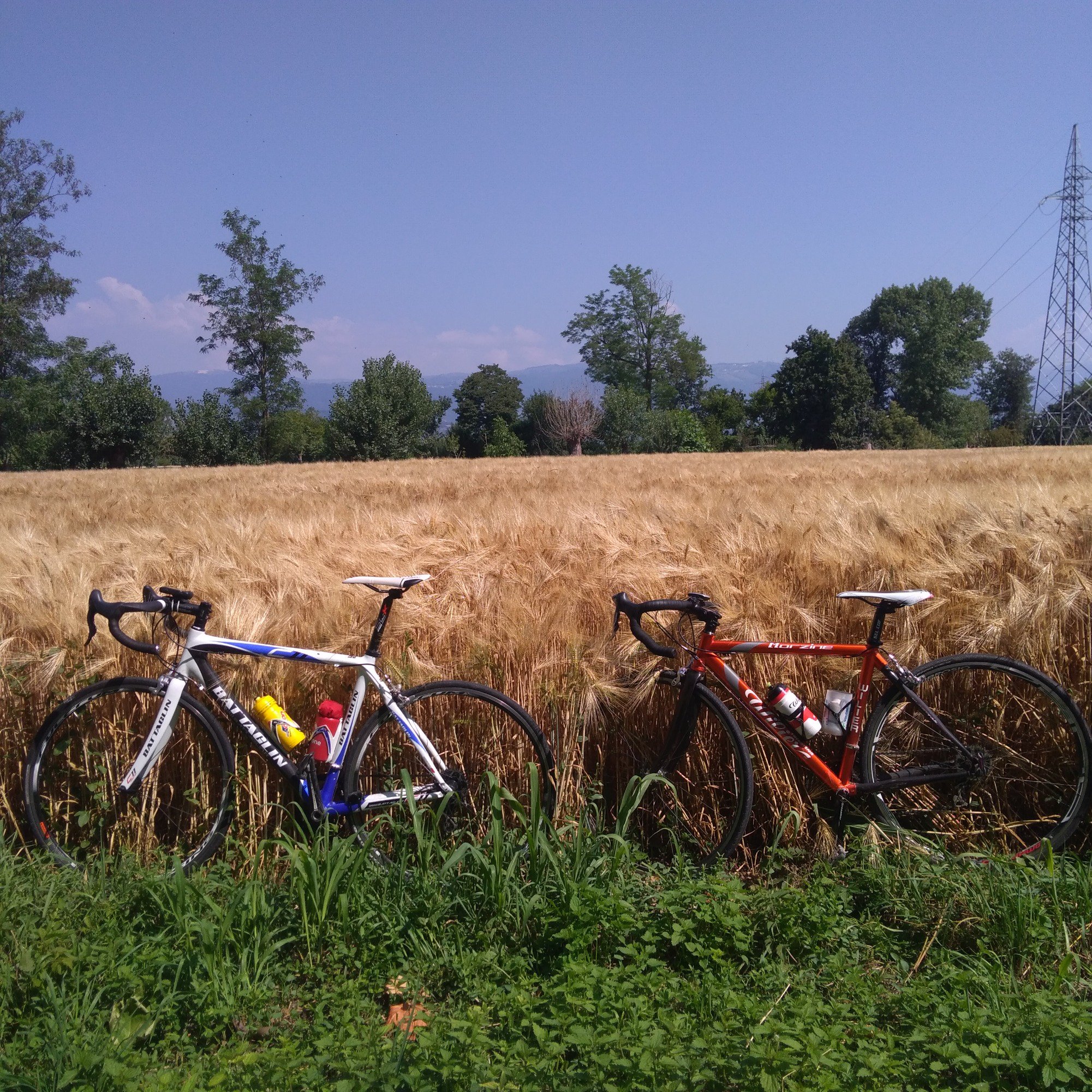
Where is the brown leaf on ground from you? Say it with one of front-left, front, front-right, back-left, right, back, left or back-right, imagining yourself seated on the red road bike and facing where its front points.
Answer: front-left

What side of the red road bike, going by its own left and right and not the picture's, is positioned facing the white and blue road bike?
front

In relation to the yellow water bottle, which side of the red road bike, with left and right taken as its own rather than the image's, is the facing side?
front

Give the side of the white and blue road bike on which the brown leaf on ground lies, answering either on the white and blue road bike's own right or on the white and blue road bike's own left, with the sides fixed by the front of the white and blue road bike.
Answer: on the white and blue road bike's own left

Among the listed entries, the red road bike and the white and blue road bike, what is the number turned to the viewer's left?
2

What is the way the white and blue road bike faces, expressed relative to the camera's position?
facing to the left of the viewer

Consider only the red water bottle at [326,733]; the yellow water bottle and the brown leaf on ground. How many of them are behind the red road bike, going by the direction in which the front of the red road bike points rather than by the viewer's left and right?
0

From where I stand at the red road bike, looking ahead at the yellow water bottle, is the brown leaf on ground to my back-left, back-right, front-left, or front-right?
front-left

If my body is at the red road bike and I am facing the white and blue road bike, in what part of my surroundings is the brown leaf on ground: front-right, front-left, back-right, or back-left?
front-left

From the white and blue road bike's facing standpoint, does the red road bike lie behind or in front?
behind

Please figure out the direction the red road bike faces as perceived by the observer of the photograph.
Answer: facing to the left of the viewer
